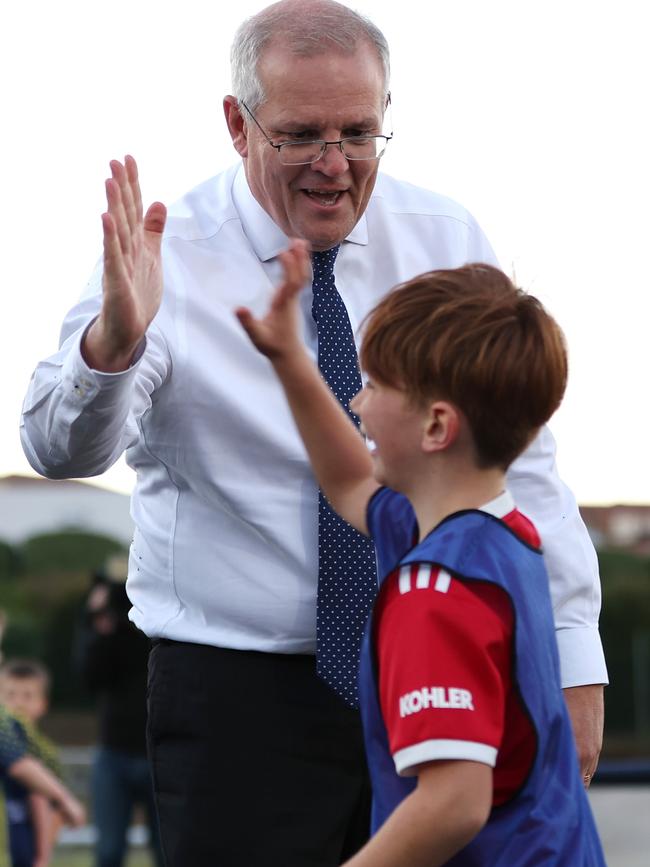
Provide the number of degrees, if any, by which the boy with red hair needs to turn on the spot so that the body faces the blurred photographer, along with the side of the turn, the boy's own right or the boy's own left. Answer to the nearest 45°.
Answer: approximately 90° to the boy's own right

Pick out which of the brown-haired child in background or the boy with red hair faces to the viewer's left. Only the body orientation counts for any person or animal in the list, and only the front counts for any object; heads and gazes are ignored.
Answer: the boy with red hair

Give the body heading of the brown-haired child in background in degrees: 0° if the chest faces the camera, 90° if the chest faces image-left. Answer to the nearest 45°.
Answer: approximately 0°

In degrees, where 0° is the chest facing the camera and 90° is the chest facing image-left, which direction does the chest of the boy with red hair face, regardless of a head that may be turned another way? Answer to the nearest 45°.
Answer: approximately 90°

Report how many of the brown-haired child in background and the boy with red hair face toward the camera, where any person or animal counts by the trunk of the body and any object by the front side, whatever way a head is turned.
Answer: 1

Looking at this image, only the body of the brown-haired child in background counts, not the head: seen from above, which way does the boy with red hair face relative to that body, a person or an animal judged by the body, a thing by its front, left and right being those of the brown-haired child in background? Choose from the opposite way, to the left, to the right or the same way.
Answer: to the right

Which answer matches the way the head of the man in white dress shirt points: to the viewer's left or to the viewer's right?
to the viewer's right
